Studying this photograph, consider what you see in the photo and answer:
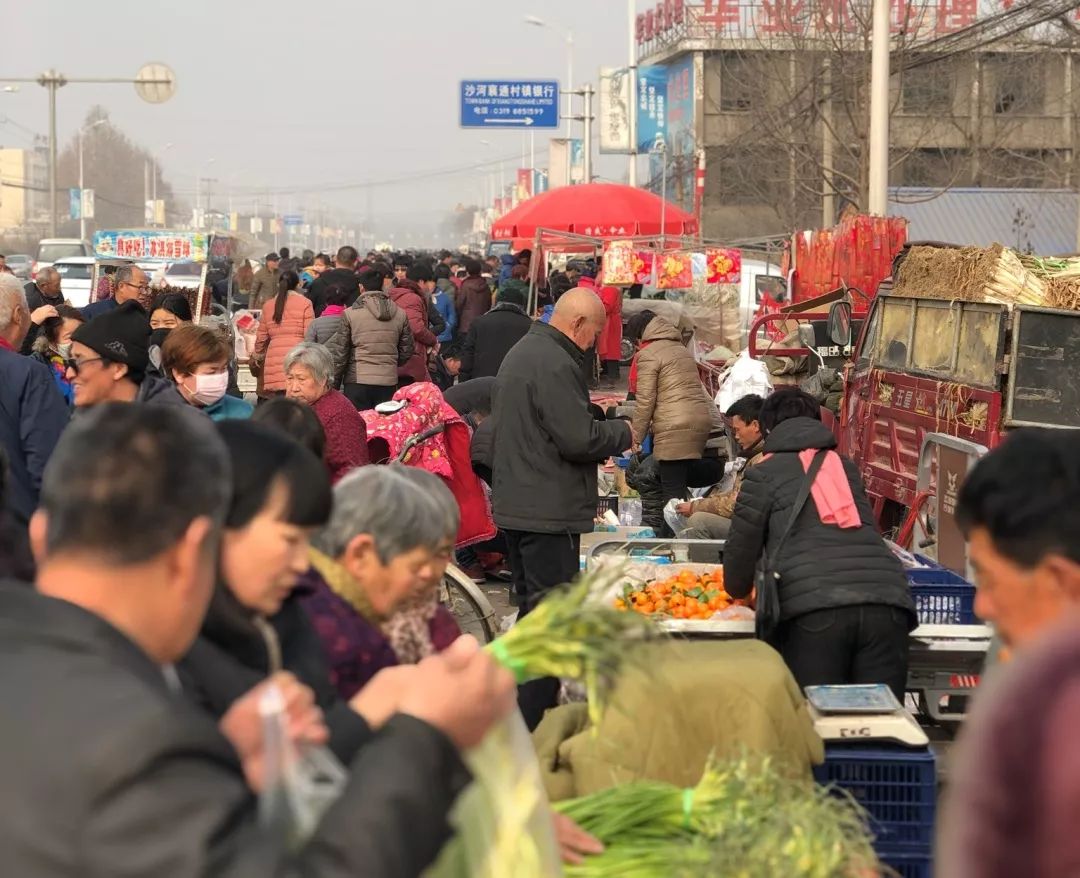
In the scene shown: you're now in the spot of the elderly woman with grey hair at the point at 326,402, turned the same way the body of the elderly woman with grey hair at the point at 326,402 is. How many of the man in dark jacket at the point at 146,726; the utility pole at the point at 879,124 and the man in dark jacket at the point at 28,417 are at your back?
1

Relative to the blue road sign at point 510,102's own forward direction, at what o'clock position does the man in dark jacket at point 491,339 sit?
The man in dark jacket is roughly at 12 o'clock from the blue road sign.

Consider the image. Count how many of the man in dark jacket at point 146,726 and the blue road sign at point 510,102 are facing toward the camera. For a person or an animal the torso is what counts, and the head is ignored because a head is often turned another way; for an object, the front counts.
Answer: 1

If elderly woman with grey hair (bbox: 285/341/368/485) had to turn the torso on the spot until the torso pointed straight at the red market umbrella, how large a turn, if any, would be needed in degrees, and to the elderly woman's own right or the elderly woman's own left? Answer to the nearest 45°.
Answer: approximately 135° to the elderly woman's own right

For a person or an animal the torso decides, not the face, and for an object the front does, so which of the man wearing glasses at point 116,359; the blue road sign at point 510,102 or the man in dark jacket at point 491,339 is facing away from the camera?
the man in dark jacket

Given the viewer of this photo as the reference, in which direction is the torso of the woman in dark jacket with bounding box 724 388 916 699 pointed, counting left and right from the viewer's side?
facing away from the viewer and to the left of the viewer

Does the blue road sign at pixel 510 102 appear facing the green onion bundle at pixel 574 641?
yes

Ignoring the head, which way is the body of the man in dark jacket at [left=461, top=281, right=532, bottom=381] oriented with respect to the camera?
away from the camera

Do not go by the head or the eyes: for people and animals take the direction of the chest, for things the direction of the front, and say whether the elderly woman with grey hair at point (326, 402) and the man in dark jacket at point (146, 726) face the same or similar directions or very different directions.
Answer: very different directions

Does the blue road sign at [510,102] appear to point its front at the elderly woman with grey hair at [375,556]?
yes

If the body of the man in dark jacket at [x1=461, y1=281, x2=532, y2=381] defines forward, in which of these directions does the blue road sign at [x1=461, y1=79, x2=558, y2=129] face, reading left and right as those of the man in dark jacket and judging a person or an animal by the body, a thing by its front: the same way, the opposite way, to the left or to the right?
the opposite way

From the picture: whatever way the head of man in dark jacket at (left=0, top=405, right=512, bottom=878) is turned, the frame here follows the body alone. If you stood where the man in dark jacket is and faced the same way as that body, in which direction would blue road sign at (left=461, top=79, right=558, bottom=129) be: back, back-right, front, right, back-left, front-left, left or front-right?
front-left

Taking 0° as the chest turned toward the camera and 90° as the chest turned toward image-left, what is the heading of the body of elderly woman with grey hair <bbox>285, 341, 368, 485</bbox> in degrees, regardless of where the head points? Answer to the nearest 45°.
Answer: approximately 45°

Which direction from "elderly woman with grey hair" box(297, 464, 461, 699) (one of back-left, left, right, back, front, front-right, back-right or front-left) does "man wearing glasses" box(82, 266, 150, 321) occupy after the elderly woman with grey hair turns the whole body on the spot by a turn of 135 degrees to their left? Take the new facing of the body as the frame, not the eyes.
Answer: front

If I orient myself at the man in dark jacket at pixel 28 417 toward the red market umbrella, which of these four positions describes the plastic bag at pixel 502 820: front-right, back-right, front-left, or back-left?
back-right
